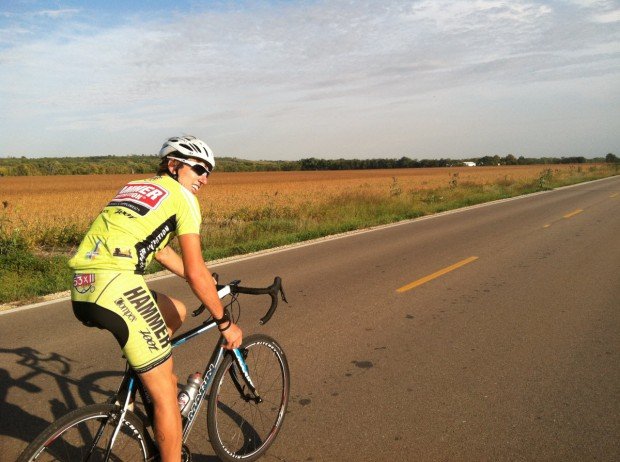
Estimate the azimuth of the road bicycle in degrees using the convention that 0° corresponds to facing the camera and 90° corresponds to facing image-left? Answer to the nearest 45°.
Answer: approximately 225°

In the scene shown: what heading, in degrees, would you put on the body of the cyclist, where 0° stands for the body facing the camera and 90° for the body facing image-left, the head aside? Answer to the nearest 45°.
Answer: approximately 225°
